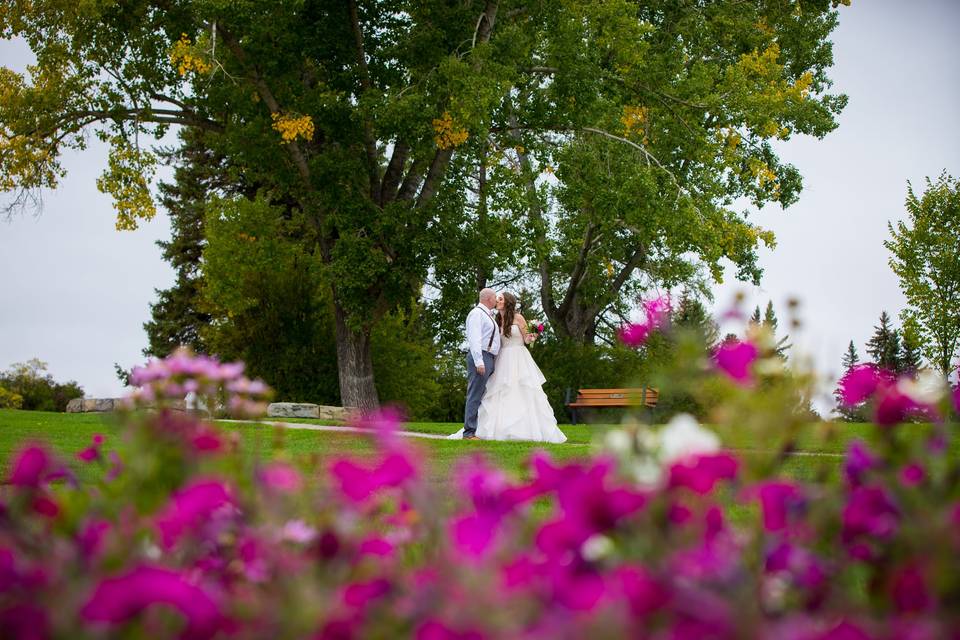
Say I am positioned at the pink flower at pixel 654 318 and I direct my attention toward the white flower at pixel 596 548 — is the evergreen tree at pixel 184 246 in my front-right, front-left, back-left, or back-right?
back-right

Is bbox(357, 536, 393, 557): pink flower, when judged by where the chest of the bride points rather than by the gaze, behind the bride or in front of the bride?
in front

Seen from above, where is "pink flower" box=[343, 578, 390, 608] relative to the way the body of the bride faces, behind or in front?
in front

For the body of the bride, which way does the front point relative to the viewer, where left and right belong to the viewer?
facing the viewer and to the left of the viewer

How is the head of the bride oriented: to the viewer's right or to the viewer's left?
to the viewer's left

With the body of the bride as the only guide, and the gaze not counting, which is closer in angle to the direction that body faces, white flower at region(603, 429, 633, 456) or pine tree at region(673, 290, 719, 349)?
the white flower

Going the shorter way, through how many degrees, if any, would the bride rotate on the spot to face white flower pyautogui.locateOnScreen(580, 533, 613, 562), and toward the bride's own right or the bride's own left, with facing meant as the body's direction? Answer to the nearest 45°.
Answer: approximately 45° to the bride's own left

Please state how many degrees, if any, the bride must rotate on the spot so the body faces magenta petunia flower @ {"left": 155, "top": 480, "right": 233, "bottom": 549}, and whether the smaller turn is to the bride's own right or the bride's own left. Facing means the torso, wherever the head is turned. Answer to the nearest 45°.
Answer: approximately 45° to the bride's own left

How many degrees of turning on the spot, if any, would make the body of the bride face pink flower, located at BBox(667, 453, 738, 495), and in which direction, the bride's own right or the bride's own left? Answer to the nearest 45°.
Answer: approximately 45° to the bride's own left

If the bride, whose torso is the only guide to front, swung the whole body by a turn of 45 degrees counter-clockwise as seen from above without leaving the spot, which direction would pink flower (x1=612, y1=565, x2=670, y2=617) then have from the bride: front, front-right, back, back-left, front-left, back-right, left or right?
front

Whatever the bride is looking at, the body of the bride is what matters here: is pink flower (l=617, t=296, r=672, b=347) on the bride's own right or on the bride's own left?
on the bride's own left

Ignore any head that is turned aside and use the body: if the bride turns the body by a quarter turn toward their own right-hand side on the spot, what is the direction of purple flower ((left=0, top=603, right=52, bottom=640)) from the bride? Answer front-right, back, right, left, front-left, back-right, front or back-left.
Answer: back-left

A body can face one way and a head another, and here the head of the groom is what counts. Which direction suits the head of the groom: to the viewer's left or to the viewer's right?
to the viewer's right
